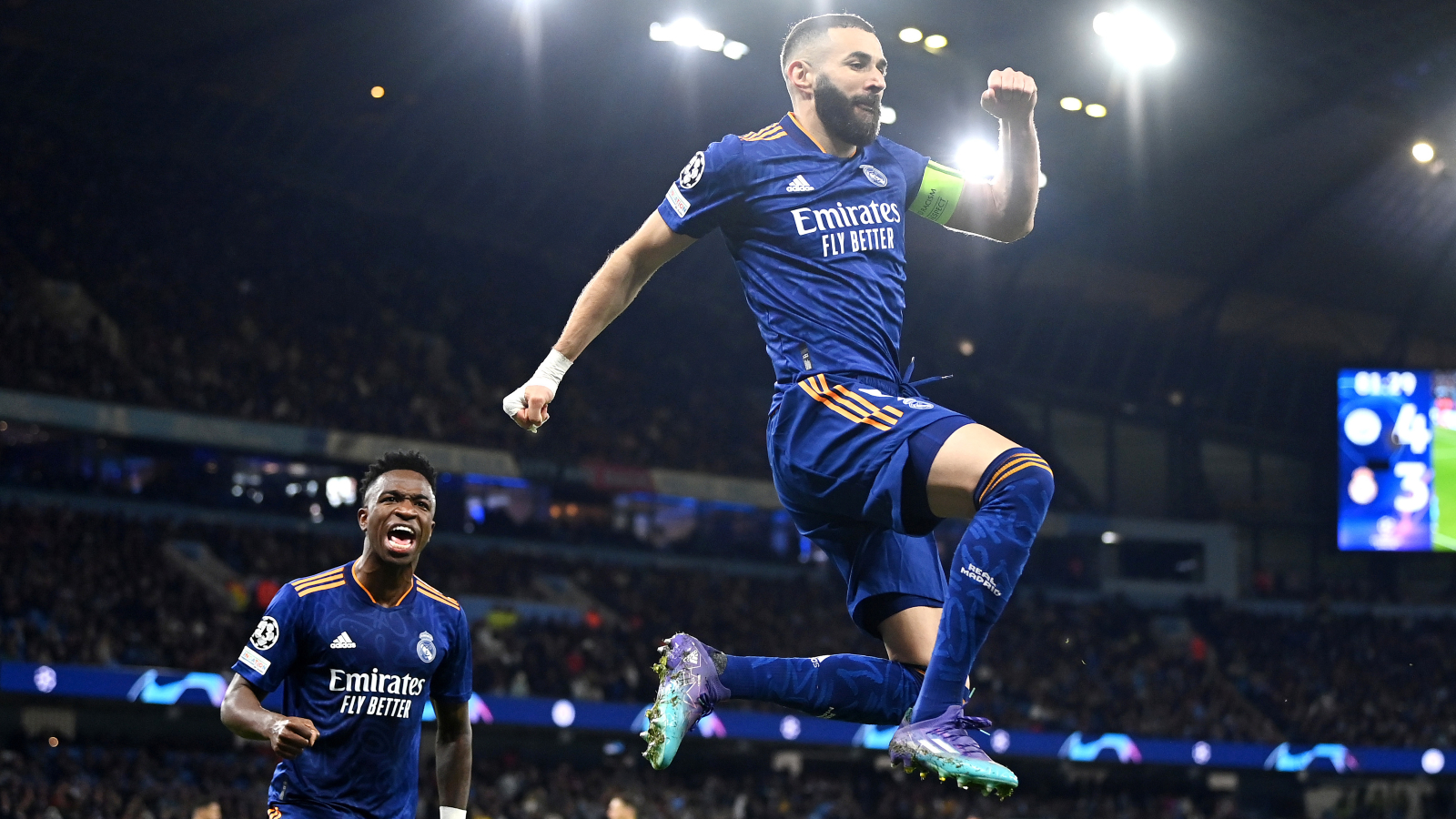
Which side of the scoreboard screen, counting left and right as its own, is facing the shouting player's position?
front

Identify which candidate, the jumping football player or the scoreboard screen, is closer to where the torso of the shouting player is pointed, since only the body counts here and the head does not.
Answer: the jumping football player

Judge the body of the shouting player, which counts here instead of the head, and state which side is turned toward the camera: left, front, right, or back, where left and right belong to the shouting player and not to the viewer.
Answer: front

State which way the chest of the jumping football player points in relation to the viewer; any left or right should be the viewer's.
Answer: facing the viewer and to the right of the viewer

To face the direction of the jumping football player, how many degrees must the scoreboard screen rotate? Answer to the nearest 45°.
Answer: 0° — it already faces them

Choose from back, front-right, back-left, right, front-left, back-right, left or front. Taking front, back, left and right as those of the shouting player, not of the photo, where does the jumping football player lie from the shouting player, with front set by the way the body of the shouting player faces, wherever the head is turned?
front-left

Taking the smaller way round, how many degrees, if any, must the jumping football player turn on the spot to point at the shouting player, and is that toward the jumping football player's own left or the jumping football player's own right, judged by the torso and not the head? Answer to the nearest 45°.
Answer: approximately 180°

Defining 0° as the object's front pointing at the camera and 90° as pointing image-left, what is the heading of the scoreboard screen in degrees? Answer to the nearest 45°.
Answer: approximately 0°
